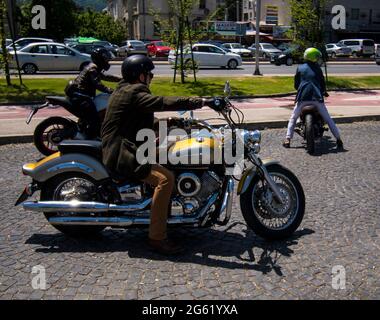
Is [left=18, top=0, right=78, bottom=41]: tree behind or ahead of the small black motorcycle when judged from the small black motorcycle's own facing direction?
ahead

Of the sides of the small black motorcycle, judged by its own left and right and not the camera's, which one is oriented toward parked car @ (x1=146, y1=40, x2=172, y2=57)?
front

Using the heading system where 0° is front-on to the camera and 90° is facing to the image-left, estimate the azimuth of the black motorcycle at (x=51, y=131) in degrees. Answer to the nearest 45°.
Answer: approximately 270°

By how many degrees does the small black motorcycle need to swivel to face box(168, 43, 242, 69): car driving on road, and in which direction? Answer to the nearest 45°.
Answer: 0° — it already faces it

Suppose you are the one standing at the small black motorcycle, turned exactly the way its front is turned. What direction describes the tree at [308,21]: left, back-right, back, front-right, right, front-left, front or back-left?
front

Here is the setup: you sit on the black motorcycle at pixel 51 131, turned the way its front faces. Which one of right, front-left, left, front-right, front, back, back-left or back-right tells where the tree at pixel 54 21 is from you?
left

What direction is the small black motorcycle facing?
away from the camera

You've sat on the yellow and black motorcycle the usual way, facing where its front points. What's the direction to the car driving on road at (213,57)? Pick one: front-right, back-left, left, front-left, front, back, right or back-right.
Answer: left

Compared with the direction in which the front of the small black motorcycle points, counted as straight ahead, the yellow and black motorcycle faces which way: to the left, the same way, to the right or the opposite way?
to the right

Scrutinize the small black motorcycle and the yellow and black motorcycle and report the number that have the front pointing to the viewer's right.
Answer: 1

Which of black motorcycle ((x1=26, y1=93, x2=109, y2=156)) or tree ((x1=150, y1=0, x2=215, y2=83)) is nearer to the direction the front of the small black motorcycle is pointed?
the tree

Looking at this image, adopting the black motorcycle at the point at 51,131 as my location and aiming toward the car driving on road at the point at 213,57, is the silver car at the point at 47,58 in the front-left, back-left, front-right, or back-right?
front-left

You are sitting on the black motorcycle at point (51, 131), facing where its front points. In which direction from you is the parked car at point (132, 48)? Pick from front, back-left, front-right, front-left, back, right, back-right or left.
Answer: left

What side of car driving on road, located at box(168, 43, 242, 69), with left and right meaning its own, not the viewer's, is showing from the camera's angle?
right

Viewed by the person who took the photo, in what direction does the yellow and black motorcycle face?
facing to the right of the viewer
